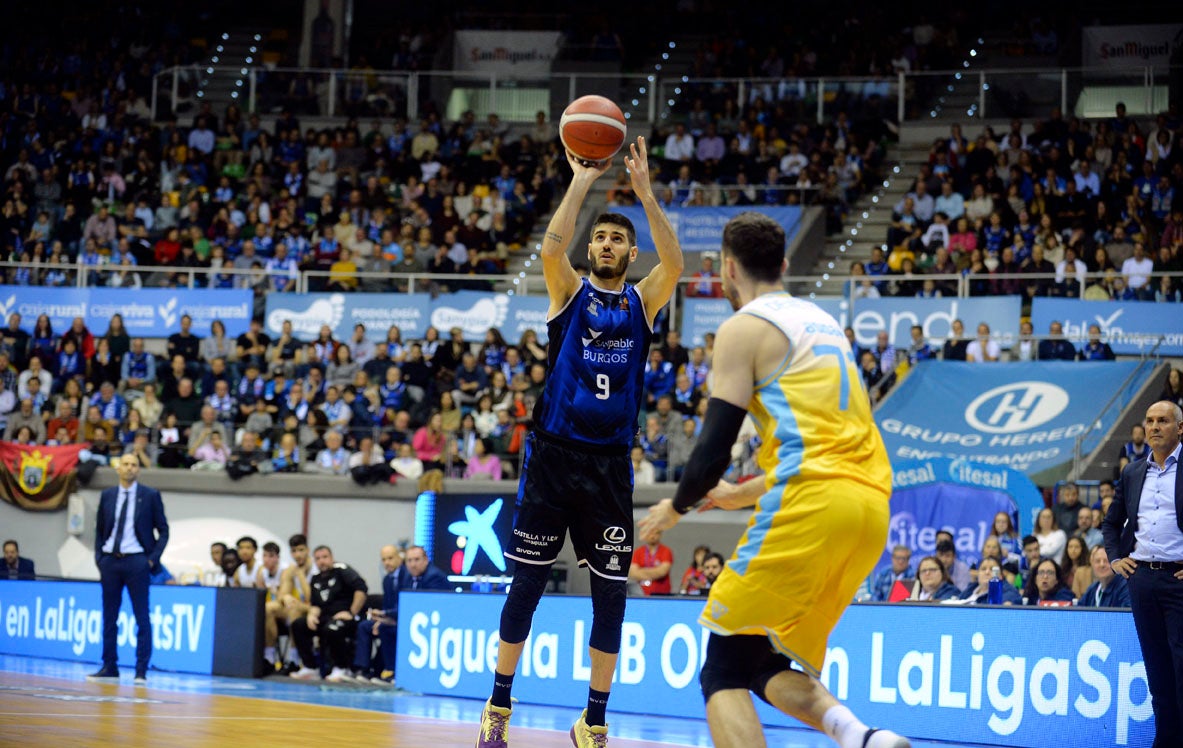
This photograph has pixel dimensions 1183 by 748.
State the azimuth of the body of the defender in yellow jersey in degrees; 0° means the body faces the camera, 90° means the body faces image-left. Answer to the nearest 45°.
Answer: approximately 135°

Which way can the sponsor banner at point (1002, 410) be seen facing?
toward the camera

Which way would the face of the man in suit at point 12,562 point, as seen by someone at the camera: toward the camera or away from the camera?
toward the camera

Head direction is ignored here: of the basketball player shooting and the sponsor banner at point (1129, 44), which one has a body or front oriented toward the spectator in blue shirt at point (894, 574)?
the sponsor banner

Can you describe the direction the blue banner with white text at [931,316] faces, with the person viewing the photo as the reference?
facing the viewer

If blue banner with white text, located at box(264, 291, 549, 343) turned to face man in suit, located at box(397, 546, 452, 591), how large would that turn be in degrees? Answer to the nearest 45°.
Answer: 0° — it already faces them

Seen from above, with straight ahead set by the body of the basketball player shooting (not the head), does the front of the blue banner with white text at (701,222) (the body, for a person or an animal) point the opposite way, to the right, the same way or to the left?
the same way

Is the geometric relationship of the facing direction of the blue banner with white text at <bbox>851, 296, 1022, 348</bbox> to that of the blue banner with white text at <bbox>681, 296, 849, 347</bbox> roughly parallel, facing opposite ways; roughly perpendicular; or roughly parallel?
roughly parallel

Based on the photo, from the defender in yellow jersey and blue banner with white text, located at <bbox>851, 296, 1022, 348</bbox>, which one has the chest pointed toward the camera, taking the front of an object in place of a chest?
the blue banner with white text

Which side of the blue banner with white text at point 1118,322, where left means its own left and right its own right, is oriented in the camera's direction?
front

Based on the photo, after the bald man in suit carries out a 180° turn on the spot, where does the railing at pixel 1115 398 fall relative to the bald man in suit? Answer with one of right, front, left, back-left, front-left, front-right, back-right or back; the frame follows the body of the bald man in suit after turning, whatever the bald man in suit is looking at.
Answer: front

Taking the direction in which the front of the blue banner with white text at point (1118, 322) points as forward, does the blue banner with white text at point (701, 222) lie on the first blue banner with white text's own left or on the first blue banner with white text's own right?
on the first blue banner with white text's own right

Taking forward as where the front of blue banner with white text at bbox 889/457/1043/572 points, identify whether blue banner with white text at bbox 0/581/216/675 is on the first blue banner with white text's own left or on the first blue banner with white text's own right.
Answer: on the first blue banner with white text's own right

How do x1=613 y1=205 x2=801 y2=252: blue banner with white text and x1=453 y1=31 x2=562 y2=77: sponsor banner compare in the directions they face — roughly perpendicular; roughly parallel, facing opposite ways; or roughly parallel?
roughly parallel

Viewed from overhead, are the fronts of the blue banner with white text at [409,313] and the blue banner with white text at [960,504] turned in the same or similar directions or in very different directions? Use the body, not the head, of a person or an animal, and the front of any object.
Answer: same or similar directions

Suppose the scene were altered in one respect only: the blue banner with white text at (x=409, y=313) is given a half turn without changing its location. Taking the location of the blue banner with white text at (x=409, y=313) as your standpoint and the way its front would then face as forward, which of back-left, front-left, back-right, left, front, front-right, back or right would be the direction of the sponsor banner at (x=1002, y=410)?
back-right

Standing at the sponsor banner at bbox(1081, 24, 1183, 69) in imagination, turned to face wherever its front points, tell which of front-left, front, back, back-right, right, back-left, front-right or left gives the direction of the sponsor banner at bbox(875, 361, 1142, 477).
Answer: front

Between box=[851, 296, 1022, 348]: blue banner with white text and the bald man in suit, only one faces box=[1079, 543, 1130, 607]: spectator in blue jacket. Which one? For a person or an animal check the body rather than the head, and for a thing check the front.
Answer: the blue banner with white text

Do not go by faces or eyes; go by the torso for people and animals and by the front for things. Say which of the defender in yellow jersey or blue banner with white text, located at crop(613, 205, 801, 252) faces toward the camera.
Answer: the blue banner with white text

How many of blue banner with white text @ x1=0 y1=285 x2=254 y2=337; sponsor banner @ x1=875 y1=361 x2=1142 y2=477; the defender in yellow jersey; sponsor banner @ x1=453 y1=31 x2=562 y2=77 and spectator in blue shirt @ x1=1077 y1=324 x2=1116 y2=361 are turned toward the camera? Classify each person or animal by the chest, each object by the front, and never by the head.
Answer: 4

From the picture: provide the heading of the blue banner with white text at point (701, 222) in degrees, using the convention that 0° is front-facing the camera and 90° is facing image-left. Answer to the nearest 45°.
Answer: approximately 0°
